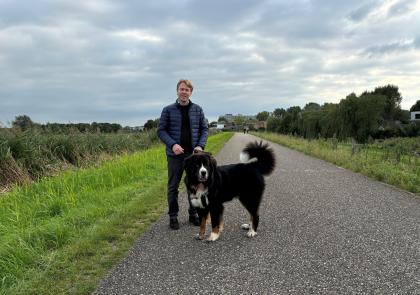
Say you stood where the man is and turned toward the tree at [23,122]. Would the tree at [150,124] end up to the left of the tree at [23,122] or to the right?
right

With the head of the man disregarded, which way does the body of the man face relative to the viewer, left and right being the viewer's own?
facing the viewer

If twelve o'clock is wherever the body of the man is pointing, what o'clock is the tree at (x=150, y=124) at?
The tree is roughly at 6 o'clock from the man.

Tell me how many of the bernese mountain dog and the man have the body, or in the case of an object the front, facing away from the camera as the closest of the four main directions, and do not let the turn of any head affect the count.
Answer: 0

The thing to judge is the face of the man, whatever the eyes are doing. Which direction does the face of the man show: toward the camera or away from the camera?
toward the camera

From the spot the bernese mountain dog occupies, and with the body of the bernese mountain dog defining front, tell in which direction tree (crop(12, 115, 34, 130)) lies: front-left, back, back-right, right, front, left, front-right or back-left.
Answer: right

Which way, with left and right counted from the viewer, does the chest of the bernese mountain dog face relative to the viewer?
facing the viewer and to the left of the viewer

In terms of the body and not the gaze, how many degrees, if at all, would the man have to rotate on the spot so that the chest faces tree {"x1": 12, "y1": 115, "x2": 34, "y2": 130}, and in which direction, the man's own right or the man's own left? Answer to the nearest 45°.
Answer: approximately 135° to the man's own right
